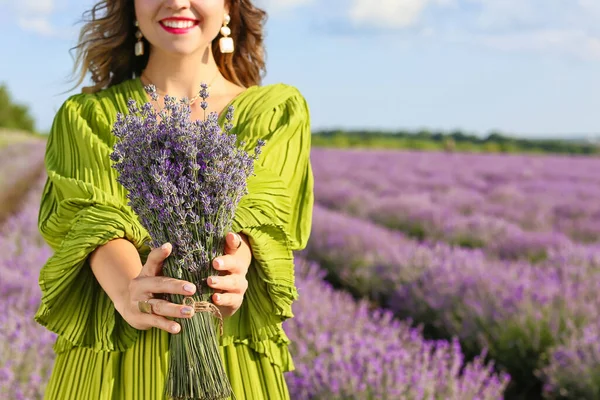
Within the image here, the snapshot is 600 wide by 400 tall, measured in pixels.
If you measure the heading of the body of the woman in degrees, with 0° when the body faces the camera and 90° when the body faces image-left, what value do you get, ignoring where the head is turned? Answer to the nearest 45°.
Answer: approximately 0°
